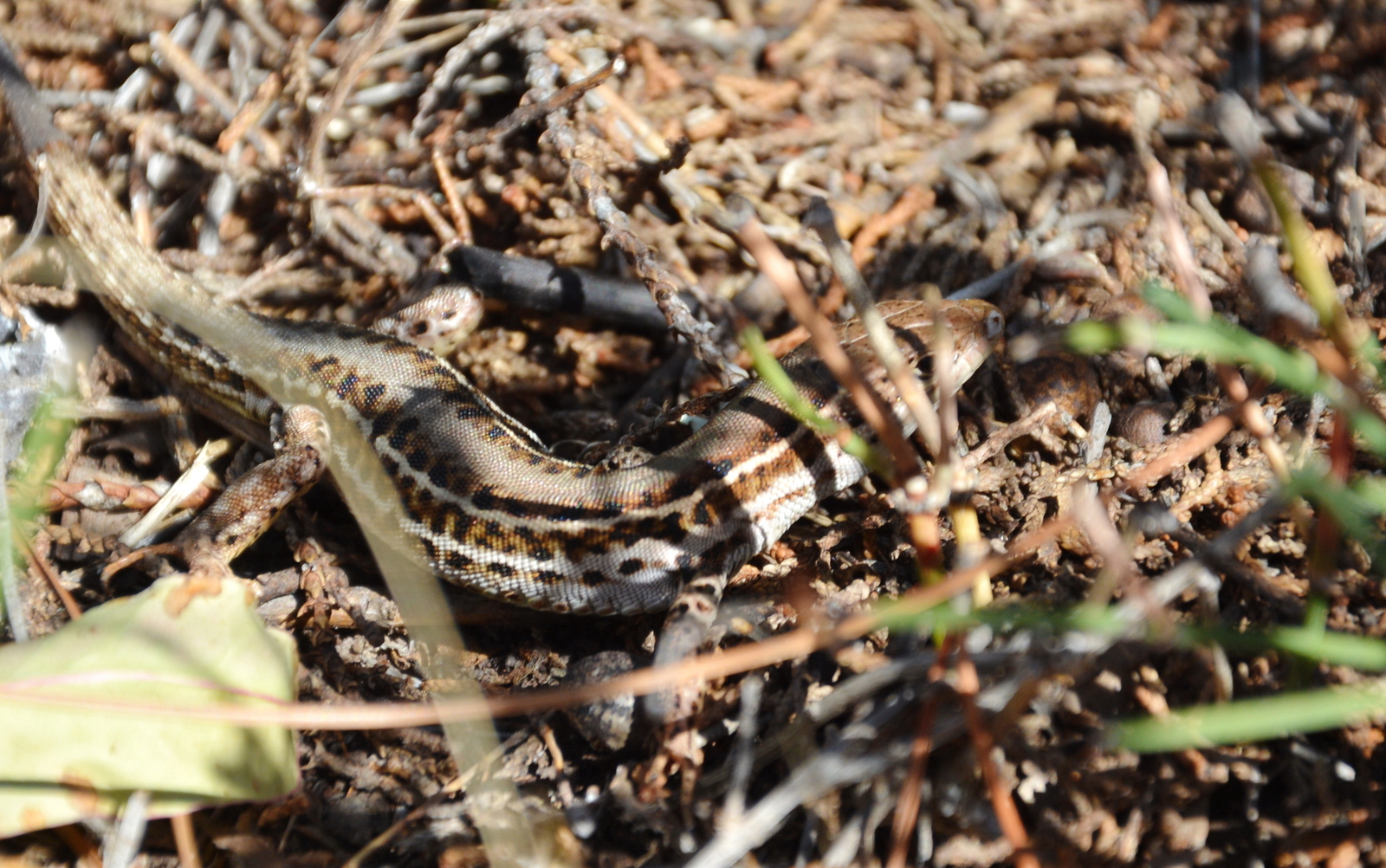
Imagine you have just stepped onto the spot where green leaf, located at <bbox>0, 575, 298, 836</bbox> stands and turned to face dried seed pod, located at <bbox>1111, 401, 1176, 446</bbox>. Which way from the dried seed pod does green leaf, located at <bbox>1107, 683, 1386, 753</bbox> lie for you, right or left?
right

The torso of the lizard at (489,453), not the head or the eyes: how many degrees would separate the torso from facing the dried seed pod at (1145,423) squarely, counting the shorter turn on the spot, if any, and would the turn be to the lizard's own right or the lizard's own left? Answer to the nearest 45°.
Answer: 0° — it already faces it

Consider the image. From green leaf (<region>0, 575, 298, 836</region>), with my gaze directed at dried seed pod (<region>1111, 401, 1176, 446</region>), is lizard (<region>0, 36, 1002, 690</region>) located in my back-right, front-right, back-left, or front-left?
front-left

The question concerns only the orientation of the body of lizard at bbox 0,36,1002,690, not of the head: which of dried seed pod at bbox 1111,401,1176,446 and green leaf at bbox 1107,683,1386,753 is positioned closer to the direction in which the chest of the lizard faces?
the dried seed pod

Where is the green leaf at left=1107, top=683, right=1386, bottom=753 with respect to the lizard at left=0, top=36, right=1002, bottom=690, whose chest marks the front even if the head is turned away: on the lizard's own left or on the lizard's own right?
on the lizard's own right

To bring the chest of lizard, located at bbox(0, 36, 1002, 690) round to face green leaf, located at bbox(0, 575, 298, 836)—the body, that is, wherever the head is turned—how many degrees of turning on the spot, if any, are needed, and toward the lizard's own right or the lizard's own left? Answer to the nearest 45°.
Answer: approximately 135° to the lizard's own right

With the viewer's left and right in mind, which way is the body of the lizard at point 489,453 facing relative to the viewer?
facing to the right of the viewer

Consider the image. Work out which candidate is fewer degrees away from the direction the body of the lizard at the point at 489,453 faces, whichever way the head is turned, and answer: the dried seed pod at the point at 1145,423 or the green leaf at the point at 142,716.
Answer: the dried seed pod
